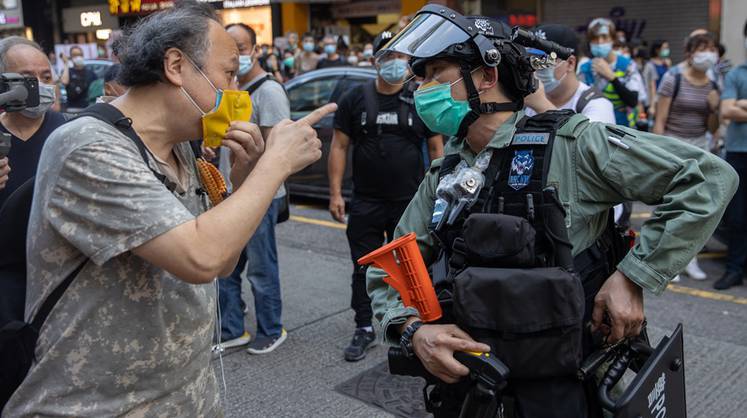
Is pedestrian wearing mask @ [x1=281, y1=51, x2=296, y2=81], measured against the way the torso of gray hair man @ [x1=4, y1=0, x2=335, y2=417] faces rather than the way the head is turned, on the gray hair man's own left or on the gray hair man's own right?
on the gray hair man's own left

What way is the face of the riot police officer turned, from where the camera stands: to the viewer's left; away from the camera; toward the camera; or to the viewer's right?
to the viewer's left

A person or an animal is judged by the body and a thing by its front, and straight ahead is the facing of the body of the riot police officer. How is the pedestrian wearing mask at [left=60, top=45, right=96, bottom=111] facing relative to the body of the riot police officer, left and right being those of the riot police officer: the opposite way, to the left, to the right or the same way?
to the left

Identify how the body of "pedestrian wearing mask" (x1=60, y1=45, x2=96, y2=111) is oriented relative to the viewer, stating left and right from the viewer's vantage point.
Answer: facing the viewer

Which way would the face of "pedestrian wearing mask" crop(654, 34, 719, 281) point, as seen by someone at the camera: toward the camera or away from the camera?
toward the camera

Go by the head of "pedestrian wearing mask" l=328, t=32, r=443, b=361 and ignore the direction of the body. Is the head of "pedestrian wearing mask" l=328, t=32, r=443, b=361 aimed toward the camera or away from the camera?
toward the camera

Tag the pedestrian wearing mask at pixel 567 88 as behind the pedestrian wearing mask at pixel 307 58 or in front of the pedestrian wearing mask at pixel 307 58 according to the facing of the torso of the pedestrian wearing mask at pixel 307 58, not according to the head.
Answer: in front

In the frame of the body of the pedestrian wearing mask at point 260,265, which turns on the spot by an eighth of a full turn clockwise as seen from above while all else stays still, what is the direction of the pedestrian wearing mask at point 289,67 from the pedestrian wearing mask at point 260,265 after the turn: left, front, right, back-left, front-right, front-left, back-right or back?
right

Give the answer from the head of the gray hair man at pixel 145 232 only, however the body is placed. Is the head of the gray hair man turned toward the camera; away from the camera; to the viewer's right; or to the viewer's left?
to the viewer's right

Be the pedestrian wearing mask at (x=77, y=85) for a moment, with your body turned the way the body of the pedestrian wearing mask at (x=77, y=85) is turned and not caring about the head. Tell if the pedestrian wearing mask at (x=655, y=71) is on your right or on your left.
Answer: on your left

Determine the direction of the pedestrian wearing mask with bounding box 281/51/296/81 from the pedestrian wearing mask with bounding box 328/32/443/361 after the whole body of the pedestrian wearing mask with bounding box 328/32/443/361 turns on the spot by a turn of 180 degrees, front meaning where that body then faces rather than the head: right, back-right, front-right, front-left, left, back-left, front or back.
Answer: front

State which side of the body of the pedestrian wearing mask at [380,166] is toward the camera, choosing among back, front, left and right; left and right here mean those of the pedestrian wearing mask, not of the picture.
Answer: front

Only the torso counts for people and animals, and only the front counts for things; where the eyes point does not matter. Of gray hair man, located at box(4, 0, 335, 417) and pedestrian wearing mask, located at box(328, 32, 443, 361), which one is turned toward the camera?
the pedestrian wearing mask

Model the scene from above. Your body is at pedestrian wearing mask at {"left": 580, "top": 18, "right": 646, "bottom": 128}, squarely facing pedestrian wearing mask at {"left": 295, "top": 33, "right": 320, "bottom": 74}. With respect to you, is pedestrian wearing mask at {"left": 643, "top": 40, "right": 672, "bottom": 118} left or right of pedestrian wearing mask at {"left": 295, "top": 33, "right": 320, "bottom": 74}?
right

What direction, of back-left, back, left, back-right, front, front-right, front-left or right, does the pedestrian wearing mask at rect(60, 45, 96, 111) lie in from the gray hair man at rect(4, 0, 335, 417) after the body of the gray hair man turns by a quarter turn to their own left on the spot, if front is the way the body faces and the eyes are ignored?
front

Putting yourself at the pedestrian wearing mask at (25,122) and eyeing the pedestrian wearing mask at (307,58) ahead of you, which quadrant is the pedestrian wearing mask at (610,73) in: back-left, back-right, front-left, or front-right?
front-right

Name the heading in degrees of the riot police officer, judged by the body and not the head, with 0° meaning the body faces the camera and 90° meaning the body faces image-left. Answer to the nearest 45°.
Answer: approximately 45°
